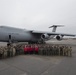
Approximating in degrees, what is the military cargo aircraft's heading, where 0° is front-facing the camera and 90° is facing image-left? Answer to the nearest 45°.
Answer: approximately 45°
